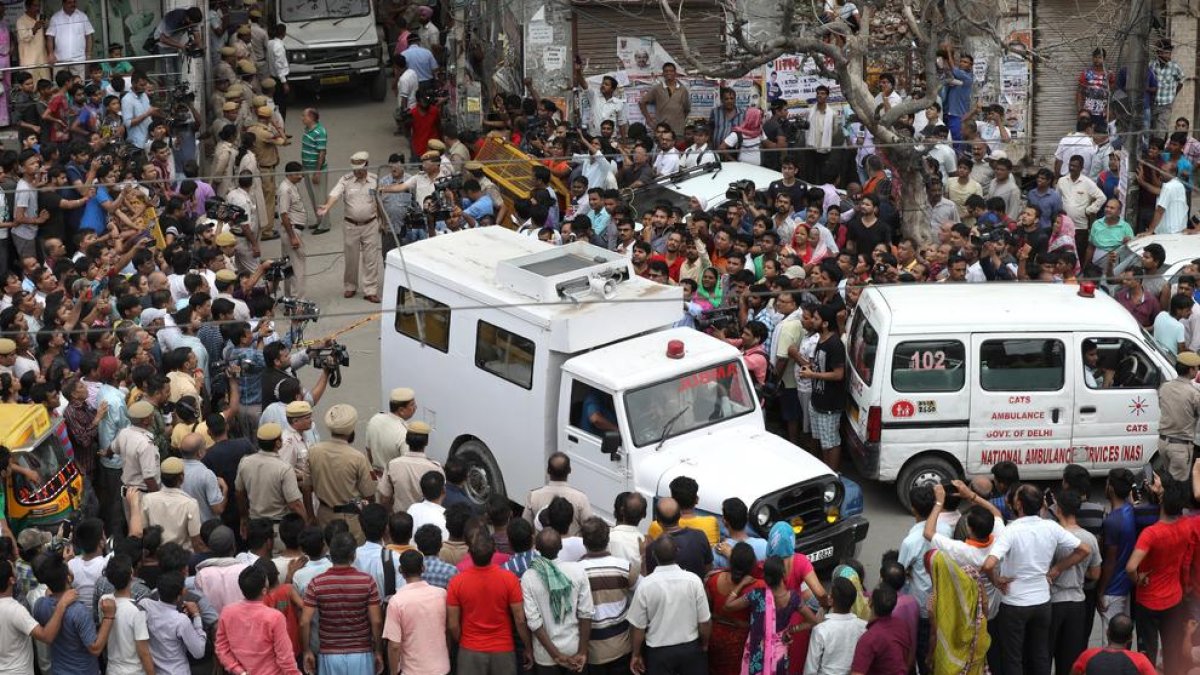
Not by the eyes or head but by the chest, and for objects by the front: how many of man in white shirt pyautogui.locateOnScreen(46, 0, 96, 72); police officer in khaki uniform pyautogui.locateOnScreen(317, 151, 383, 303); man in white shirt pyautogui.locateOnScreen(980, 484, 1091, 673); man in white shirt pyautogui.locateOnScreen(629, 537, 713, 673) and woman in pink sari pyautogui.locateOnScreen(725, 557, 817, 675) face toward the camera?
2

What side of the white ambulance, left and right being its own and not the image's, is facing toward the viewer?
right

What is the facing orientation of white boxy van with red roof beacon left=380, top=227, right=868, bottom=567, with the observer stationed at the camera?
facing the viewer and to the right of the viewer

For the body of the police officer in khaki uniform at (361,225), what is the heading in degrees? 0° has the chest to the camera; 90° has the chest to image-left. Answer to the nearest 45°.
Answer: approximately 0°

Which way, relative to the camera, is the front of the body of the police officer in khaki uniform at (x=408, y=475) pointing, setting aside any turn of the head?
away from the camera

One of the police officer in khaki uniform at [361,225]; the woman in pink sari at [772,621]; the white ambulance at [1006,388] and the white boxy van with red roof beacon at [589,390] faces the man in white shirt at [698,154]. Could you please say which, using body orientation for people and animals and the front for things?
the woman in pink sari

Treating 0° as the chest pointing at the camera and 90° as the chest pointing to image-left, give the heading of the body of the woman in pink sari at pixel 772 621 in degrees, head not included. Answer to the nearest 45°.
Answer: approximately 180°

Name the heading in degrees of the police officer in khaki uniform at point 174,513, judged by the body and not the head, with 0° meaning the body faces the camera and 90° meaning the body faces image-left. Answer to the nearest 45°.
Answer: approximately 180°

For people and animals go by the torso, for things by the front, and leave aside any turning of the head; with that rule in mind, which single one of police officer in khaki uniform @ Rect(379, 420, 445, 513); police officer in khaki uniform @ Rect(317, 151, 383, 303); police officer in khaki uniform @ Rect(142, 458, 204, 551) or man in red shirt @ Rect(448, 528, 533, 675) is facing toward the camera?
police officer in khaki uniform @ Rect(317, 151, 383, 303)

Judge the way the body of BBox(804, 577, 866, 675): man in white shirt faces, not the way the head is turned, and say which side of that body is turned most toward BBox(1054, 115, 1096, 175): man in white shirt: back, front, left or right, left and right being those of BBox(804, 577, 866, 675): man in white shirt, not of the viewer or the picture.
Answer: front

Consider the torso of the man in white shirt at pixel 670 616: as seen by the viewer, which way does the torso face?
away from the camera

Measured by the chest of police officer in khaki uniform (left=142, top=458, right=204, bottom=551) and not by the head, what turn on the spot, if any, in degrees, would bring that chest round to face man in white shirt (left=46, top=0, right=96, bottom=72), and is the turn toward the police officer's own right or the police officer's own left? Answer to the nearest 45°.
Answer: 0° — they already face them
